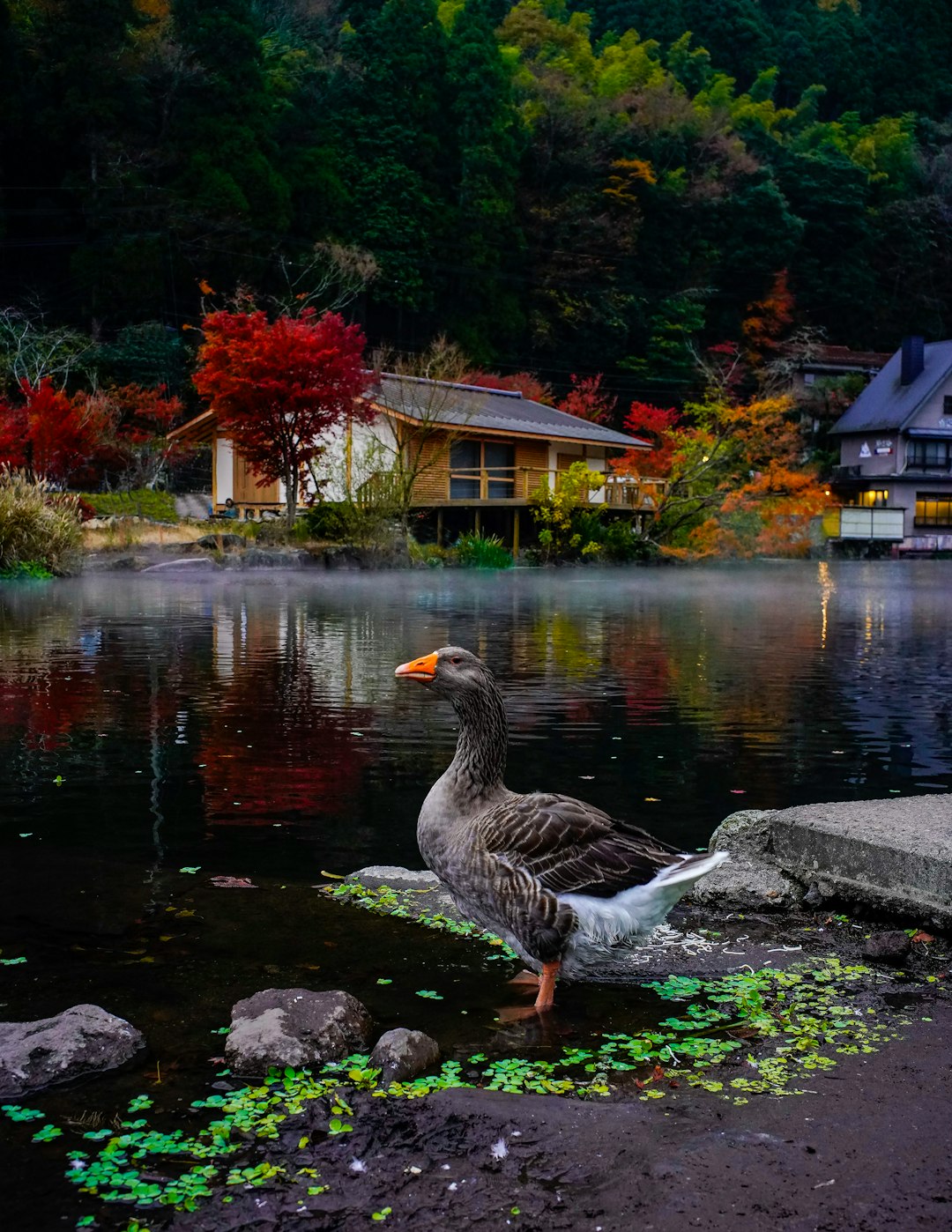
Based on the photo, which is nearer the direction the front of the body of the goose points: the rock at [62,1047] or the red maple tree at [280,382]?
the rock

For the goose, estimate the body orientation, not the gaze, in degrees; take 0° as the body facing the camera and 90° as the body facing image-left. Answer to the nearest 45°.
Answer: approximately 90°

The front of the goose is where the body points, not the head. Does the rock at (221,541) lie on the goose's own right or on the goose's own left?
on the goose's own right

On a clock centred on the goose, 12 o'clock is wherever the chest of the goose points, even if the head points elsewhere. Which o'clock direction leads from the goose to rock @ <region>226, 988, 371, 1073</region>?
The rock is roughly at 11 o'clock from the goose.

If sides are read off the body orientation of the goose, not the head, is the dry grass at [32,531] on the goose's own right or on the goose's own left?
on the goose's own right

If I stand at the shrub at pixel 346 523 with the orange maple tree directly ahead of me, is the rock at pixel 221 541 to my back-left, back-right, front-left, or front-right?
back-left

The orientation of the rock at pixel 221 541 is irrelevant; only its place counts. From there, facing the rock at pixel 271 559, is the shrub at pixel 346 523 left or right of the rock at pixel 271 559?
left
